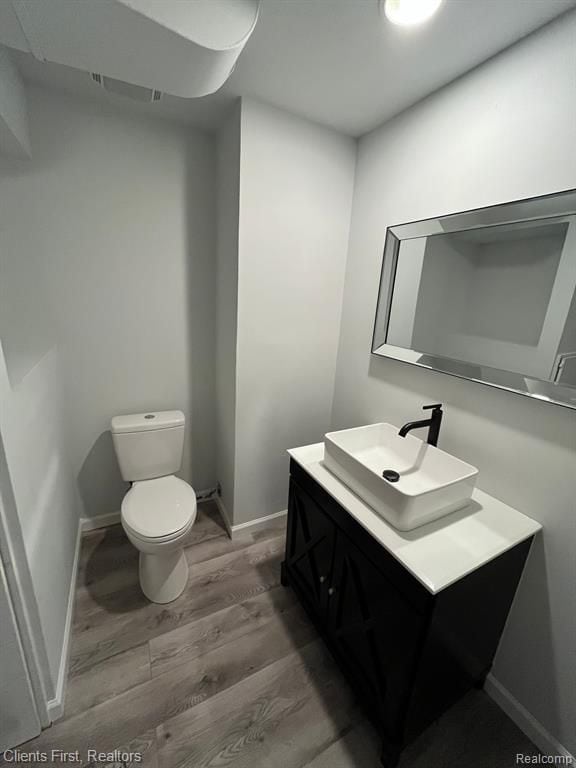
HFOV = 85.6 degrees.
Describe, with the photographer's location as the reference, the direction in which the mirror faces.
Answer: facing the viewer and to the left of the viewer

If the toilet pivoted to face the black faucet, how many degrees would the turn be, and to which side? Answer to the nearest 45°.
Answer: approximately 45° to its left

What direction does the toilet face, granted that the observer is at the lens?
facing the viewer

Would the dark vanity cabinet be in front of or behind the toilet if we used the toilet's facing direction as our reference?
in front

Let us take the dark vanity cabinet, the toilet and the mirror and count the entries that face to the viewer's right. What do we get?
0

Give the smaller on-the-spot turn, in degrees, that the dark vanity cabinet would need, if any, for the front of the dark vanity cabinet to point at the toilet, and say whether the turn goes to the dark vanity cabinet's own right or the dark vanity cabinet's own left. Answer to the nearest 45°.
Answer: approximately 45° to the dark vanity cabinet's own right

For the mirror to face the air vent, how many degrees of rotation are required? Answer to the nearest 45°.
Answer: approximately 45° to its right

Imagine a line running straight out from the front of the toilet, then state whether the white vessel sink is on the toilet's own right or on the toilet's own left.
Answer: on the toilet's own left

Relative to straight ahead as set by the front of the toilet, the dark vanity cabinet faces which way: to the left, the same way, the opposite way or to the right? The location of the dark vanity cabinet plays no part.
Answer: to the right

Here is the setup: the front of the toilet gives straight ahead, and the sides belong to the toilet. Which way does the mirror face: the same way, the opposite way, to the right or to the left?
to the right

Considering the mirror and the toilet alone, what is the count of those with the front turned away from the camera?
0

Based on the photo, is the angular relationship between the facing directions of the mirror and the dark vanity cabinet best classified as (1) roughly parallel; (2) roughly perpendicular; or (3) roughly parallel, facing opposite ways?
roughly parallel
